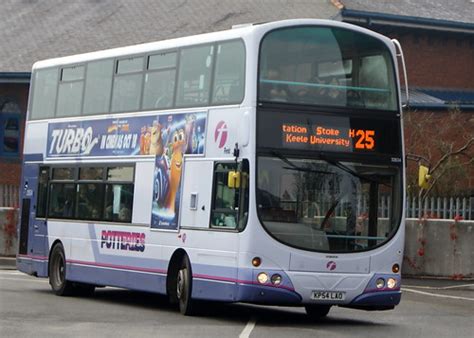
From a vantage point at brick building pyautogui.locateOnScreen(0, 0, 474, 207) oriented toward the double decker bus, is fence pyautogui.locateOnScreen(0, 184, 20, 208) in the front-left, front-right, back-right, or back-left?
front-right

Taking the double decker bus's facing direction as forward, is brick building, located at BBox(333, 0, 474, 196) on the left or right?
on its left

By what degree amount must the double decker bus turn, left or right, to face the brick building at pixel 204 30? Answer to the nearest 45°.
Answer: approximately 135° to its left

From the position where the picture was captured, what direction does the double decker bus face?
facing the viewer and to the right of the viewer

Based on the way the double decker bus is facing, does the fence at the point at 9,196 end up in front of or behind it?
behind
